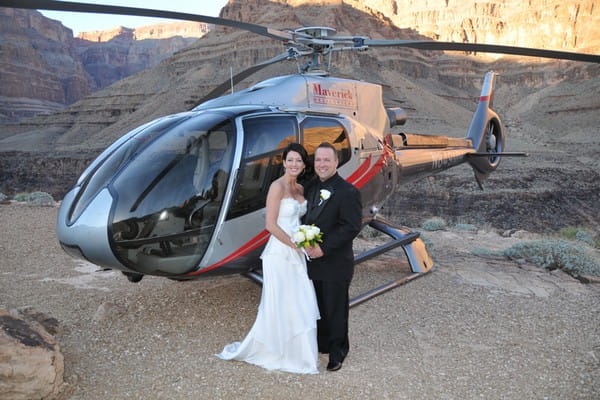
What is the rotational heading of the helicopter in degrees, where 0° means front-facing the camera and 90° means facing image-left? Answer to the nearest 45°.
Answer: approximately 45°

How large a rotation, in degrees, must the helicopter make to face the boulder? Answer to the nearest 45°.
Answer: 0° — it already faces it

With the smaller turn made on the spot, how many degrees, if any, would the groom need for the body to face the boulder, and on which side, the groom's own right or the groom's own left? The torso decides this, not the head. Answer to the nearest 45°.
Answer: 0° — they already face it

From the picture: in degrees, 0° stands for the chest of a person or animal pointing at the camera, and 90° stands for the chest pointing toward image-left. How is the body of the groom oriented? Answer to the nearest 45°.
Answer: approximately 45°
